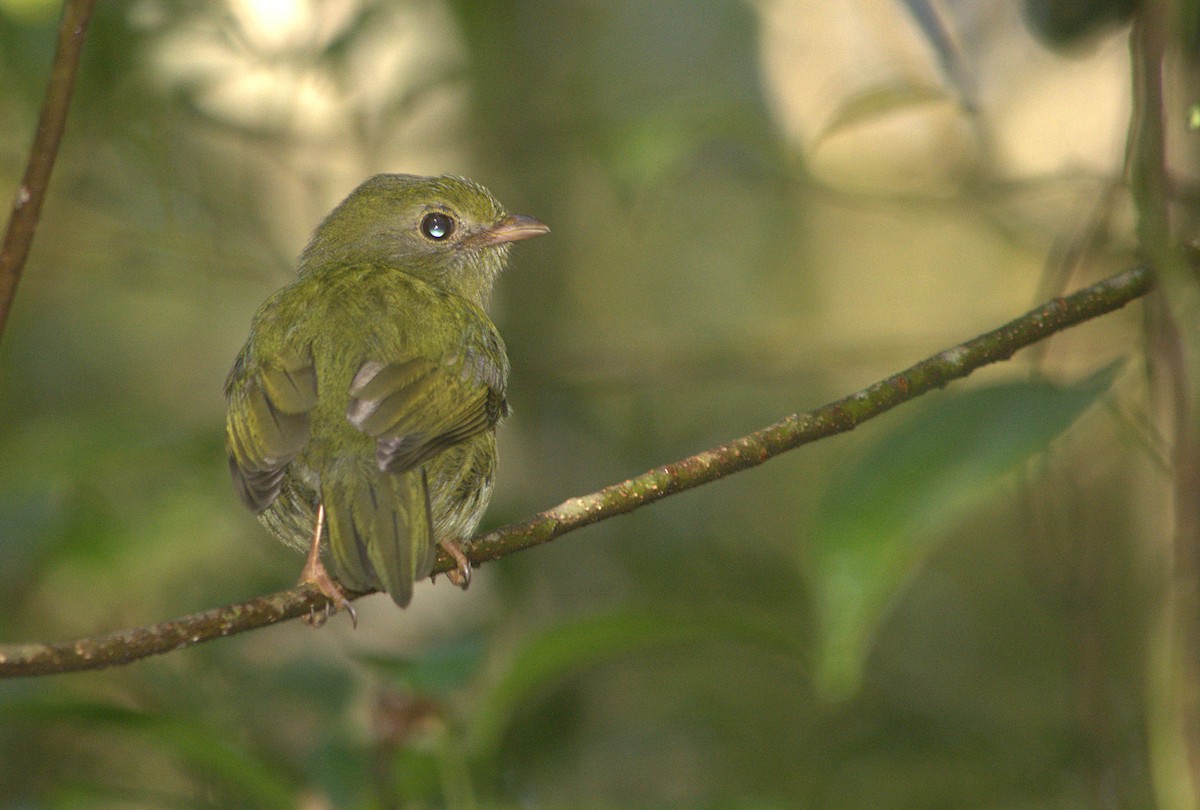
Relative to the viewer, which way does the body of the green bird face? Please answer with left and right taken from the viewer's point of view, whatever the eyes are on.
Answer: facing away from the viewer

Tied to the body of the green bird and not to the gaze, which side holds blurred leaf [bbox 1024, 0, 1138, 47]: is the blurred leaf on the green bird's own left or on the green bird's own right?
on the green bird's own right
